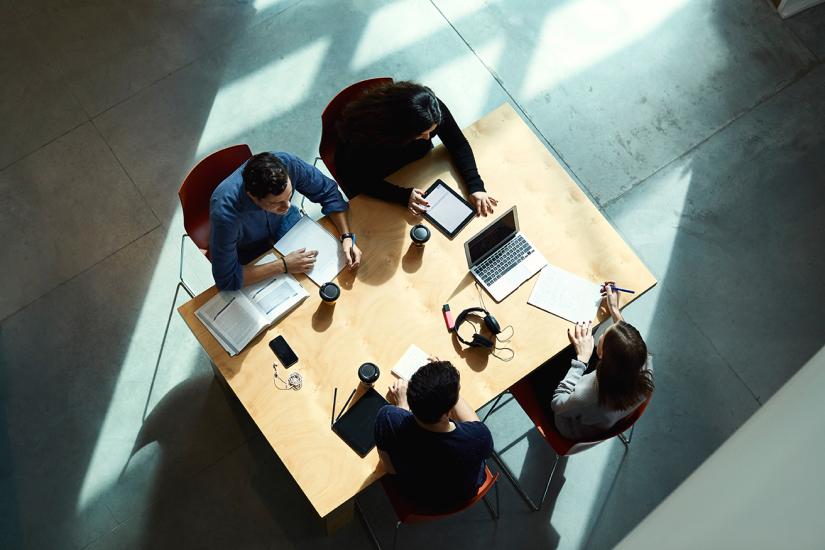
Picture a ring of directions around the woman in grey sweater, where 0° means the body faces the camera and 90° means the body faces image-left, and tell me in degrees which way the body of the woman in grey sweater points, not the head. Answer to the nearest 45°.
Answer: approximately 135°

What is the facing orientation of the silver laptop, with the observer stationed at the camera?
facing the viewer and to the right of the viewer

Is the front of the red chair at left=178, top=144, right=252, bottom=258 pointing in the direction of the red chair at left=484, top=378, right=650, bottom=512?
yes

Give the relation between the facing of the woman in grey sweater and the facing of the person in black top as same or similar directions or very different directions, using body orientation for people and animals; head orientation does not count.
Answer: very different directions

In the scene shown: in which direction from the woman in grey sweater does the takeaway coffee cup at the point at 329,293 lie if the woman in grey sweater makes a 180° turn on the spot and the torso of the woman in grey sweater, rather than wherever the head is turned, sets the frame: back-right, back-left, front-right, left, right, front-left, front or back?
back-right

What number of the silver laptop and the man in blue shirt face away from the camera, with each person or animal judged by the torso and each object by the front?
0

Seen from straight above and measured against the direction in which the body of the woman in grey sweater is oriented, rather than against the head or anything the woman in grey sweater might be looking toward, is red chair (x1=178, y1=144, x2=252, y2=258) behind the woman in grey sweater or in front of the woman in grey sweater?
in front

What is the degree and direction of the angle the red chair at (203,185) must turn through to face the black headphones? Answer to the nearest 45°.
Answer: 0° — it already faces it

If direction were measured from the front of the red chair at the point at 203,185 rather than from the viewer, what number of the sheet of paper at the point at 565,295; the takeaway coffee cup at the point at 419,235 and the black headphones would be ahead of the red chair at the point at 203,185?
3

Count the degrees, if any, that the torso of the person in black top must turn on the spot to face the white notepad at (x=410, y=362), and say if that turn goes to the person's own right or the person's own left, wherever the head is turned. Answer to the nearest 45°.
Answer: approximately 45° to the person's own right

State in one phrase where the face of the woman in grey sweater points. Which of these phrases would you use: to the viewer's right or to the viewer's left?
to the viewer's left

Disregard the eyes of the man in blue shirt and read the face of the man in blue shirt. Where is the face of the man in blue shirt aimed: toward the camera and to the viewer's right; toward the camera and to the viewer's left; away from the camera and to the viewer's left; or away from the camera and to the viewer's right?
toward the camera and to the viewer's right

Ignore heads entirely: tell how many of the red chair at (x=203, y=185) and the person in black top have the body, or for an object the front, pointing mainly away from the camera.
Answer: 0

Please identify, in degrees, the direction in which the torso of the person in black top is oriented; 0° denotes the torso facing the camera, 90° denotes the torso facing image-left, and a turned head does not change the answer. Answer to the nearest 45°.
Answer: approximately 315°

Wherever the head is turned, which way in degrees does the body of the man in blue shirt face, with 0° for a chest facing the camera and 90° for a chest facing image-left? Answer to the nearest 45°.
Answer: approximately 315°

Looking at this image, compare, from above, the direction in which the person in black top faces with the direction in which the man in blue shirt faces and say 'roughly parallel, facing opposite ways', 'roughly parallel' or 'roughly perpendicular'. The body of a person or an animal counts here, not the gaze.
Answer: roughly parallel

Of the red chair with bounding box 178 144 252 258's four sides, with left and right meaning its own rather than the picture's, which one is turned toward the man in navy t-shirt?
front

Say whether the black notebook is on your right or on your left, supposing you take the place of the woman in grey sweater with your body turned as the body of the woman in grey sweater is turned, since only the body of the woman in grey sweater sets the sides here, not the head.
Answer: on your left
